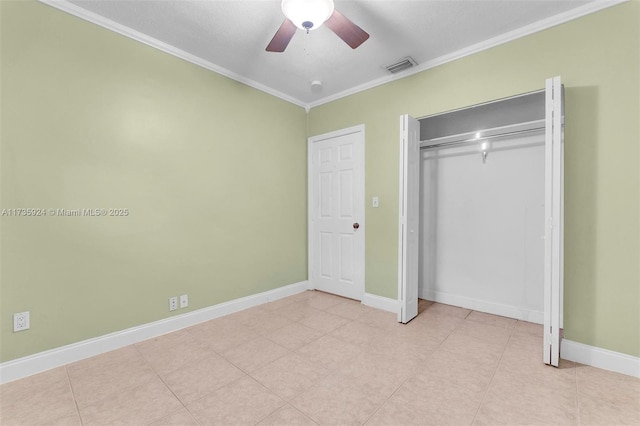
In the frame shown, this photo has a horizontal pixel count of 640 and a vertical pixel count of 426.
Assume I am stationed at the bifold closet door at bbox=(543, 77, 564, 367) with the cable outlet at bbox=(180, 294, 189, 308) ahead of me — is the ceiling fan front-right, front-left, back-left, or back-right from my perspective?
front-left

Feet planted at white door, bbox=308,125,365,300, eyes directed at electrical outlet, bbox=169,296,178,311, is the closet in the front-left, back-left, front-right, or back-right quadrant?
back-left
